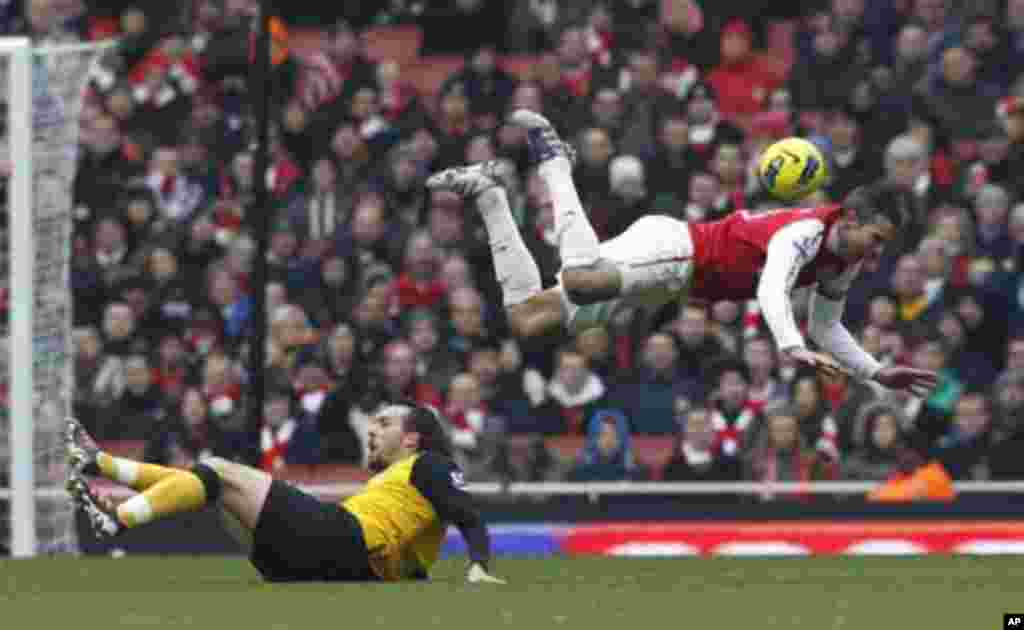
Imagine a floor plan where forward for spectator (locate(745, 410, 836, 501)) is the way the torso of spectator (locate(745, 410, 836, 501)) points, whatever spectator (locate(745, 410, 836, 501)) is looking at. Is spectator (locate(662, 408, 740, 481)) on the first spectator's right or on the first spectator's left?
on the first spectator's right

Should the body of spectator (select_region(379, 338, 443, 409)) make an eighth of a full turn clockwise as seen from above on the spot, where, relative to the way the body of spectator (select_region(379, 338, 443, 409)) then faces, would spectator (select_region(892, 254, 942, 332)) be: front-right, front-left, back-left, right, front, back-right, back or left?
back-left

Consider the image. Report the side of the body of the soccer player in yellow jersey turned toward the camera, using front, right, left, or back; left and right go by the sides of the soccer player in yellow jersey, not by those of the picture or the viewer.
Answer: left

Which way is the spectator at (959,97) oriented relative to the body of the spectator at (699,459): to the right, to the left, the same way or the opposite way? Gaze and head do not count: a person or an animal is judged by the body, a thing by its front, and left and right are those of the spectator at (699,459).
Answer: the same way

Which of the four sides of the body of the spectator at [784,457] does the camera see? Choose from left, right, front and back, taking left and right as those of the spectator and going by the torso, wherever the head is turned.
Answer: front

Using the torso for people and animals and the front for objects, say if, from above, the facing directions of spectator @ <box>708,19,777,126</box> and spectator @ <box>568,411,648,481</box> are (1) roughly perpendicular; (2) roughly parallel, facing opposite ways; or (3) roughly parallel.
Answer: roughly parallel

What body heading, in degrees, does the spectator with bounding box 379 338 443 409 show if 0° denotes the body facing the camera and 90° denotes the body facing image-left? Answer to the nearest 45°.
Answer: approximately 0°

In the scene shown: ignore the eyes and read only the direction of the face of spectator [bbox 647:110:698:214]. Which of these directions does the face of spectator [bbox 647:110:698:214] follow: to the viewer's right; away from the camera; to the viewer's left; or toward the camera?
toward the camera

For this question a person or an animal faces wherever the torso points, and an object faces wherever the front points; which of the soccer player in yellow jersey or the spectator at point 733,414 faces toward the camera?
the spectator

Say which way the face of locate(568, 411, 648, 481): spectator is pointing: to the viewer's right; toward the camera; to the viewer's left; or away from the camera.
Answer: toward the camera

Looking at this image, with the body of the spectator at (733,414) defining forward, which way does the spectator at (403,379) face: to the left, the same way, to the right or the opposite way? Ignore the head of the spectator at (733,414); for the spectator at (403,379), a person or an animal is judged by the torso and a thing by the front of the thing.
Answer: the same way

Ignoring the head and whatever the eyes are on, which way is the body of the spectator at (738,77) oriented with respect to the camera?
toward the camera

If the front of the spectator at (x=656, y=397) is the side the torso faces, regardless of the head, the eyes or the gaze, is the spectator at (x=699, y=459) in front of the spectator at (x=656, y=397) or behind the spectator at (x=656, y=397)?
in front

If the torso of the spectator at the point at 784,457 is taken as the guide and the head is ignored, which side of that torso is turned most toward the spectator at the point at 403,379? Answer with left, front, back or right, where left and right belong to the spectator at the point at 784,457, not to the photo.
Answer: right

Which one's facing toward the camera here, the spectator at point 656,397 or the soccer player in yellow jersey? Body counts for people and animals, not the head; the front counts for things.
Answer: the spectator
